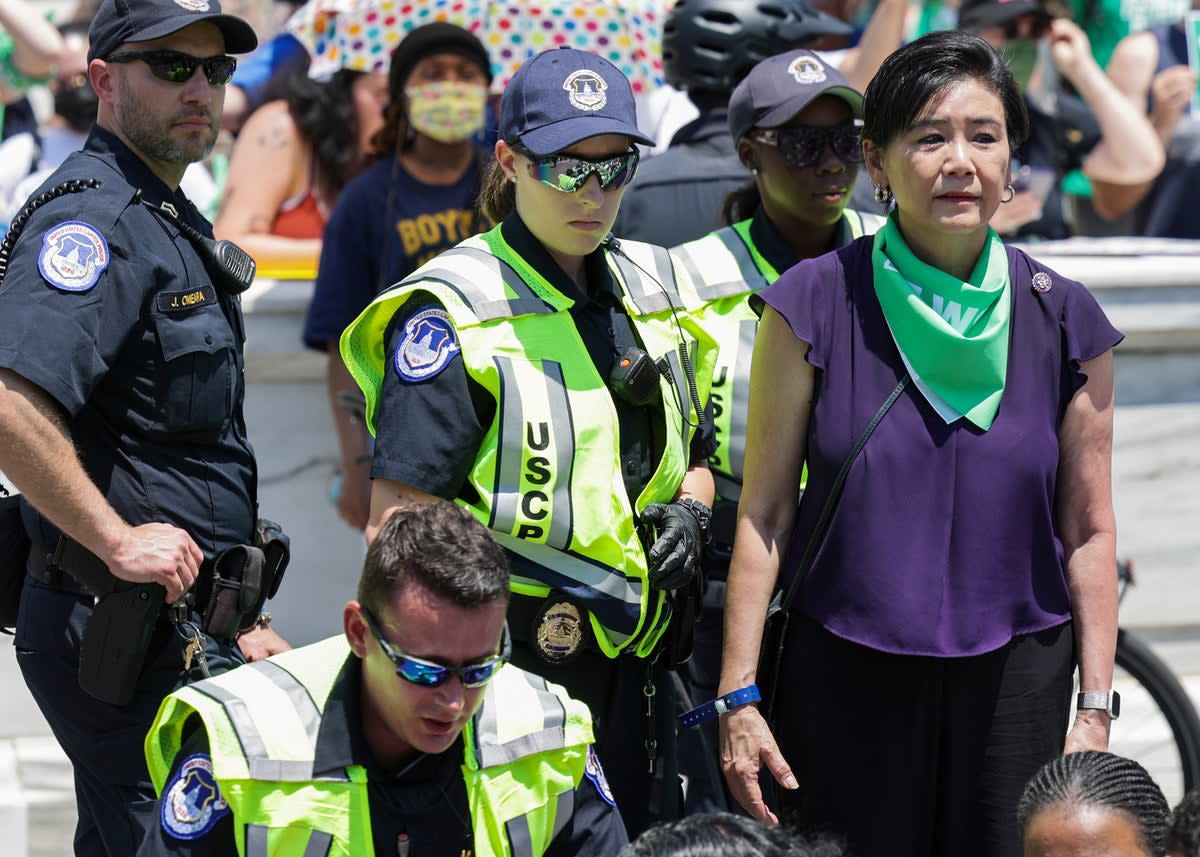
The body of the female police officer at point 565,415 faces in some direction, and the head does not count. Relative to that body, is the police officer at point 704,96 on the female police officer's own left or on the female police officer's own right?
on the female police officer's own left

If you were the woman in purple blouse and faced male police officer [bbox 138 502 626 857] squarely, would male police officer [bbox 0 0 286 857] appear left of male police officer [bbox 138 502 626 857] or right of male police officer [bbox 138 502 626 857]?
right

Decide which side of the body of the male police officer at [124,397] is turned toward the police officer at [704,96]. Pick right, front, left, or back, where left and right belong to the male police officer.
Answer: left

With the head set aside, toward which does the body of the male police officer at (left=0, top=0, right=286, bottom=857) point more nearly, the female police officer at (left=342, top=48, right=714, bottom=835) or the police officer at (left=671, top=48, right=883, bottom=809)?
the female police officer

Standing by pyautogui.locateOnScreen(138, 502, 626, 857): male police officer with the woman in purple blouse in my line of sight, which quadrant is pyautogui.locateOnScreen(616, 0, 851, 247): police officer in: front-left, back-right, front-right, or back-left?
front-left

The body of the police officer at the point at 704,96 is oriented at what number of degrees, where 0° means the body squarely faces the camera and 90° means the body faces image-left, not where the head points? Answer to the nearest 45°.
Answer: approximately 225°

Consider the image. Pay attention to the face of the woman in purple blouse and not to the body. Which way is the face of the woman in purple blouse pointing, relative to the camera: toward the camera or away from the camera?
toward the camera

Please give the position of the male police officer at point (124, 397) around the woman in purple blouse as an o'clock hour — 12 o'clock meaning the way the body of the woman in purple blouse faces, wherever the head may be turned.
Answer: The male police officer is roughly at 3 o'clock from the woman in purple blouse.

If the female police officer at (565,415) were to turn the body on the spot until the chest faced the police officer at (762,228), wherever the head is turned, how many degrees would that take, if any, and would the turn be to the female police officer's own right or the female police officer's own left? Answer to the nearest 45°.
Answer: approximately 90° to the female police officer's own left

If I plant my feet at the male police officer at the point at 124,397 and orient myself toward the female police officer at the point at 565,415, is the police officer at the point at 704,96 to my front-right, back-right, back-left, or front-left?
front-left

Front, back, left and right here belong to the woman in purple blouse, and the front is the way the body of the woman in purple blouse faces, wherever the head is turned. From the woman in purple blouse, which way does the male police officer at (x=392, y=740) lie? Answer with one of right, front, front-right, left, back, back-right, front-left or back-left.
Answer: front-right

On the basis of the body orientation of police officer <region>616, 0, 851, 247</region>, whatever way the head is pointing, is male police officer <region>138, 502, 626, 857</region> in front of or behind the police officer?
behind

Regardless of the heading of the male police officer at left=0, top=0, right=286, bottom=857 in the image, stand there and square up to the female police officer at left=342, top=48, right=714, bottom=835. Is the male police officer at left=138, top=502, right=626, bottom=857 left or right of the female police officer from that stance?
right

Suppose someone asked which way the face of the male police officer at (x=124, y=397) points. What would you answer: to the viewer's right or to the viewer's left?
to the viewer's right
